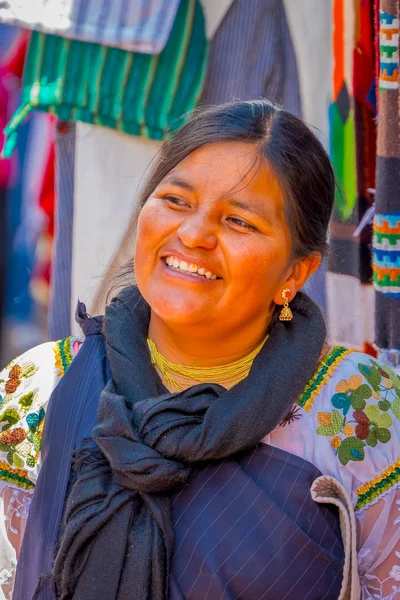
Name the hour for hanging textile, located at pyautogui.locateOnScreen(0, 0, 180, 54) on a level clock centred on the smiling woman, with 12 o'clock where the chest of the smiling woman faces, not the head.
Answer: The hanging textile is roughly at 5 o'clock from the smiling woman.

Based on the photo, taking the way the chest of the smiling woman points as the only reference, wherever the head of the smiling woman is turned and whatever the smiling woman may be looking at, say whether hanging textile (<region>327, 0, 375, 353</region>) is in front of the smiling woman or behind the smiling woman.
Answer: behind

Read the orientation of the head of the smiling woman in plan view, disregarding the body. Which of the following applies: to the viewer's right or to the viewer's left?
to the viewer's left

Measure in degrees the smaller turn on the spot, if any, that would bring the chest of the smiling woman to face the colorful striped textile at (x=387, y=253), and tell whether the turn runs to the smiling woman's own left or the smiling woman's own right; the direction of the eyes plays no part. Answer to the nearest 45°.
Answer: approximately 135° to the smiling woman's own left

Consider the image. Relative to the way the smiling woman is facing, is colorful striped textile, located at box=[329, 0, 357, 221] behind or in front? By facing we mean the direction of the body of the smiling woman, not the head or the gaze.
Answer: behind

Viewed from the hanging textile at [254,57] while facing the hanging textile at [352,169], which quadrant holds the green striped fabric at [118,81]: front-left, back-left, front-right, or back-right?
back-right

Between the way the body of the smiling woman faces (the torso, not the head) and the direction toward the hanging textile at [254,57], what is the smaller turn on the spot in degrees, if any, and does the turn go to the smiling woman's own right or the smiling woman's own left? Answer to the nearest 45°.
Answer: approximately 180°

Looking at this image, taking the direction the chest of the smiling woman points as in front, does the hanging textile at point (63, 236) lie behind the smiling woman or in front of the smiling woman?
behind

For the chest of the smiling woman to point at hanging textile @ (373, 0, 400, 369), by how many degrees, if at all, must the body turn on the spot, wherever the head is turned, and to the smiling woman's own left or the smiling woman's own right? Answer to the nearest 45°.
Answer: approximately 135° to the smiling woman's own left
